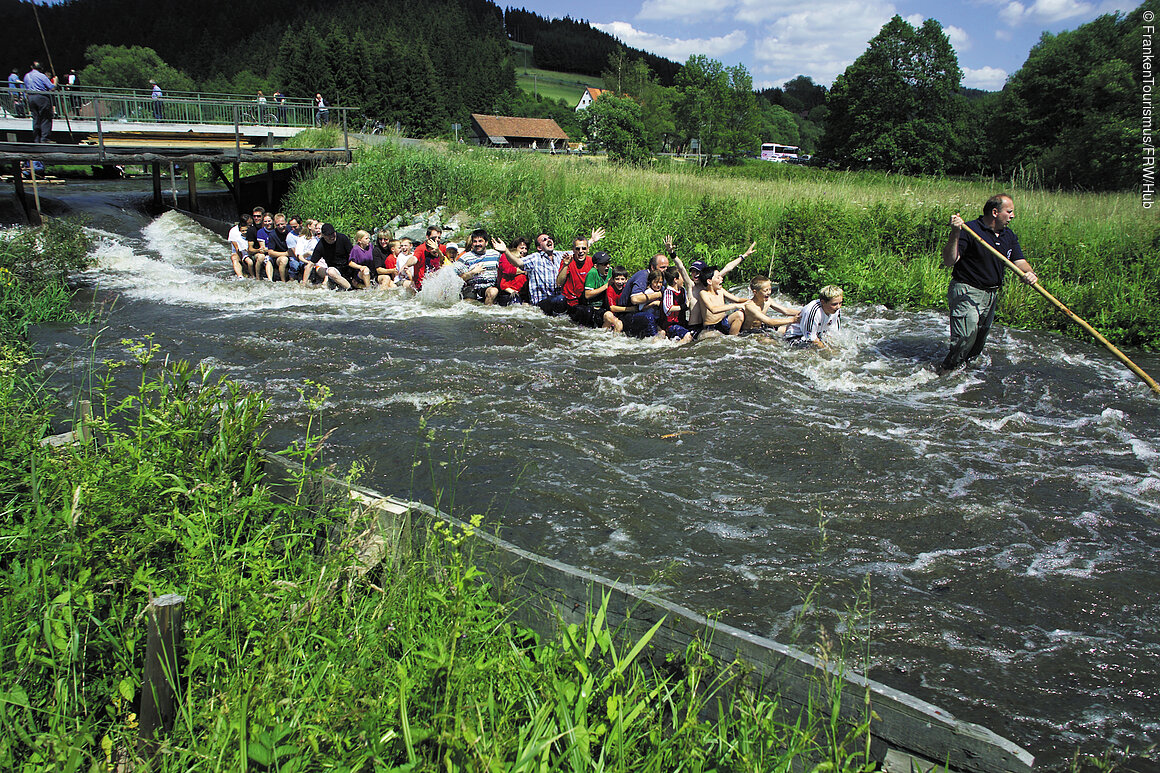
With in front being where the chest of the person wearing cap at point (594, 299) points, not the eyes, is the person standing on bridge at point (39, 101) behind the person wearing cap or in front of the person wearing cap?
behind

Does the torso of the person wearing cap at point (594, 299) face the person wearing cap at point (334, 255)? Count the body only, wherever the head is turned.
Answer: no

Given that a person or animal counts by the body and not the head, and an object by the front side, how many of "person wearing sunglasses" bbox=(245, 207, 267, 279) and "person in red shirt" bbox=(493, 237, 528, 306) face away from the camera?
0

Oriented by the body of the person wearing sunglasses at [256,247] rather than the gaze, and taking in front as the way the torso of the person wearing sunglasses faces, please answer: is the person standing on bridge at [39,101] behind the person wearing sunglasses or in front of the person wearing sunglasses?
behind

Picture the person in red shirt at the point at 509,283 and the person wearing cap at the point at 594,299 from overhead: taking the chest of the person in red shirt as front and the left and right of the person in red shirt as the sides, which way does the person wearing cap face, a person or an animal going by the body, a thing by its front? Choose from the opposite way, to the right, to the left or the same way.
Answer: the same way

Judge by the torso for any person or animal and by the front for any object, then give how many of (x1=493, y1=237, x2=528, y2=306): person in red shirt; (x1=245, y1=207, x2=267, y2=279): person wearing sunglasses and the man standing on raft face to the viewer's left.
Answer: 0

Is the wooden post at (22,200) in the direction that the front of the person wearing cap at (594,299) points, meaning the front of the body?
no

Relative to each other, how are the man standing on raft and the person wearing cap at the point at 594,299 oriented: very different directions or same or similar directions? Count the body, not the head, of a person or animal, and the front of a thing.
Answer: same or similar directions

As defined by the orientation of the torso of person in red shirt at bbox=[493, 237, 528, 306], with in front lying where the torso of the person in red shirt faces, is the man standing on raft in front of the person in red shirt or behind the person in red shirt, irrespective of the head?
in front

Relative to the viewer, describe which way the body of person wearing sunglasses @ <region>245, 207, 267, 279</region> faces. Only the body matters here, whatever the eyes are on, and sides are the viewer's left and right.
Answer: facing the viewer

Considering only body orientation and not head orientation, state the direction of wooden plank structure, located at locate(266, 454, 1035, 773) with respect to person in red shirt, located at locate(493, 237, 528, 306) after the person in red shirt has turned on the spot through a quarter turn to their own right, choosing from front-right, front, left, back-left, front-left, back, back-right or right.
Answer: front-left

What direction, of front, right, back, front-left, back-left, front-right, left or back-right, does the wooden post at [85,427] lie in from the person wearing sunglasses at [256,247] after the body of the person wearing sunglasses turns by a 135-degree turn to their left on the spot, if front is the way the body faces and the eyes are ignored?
back-right

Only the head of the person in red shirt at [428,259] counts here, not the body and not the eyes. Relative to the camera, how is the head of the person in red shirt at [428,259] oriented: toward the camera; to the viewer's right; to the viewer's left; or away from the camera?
toward the camera
